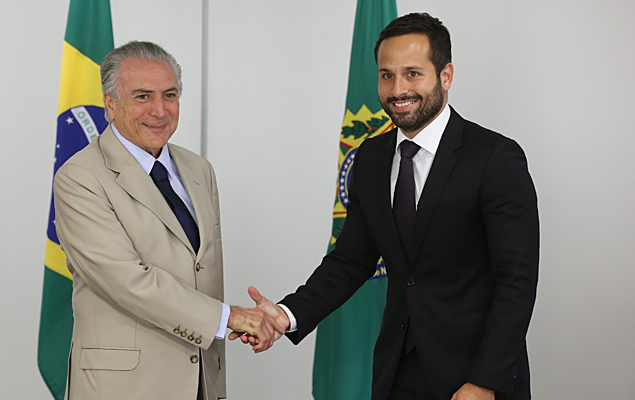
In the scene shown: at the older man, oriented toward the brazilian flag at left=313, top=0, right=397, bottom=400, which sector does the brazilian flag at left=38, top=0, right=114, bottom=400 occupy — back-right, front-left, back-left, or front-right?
front-left

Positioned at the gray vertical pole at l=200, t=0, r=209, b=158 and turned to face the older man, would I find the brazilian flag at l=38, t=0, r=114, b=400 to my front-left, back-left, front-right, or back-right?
front-right

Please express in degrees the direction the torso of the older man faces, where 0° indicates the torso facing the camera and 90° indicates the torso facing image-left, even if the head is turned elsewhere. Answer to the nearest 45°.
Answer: approximately 315°

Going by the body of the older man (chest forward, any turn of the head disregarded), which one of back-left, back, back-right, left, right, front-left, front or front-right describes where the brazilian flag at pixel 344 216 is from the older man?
left

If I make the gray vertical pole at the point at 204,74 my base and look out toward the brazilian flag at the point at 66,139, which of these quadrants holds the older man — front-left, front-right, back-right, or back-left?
front-left

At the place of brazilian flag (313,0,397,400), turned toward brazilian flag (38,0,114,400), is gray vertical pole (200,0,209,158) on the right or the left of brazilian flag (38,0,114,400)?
right

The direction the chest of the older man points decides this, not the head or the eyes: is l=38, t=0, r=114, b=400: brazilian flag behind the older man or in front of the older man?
behind

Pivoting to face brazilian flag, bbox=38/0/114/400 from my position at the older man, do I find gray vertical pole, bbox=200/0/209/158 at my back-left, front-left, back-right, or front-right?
front-right
